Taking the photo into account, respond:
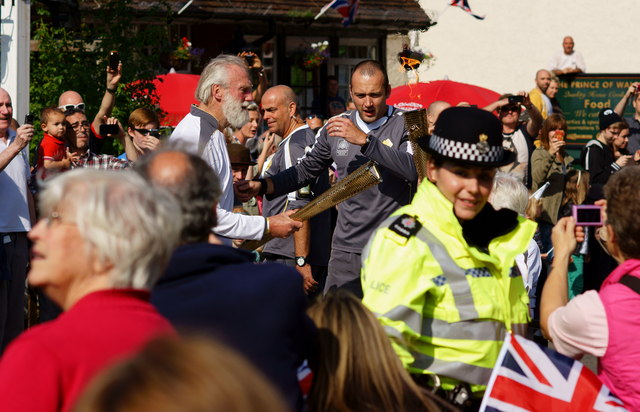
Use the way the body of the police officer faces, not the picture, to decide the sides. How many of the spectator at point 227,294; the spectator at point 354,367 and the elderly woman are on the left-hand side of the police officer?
0

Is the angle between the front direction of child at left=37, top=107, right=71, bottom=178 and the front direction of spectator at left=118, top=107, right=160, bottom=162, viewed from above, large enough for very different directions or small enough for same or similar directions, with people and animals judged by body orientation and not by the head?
same or similar directions

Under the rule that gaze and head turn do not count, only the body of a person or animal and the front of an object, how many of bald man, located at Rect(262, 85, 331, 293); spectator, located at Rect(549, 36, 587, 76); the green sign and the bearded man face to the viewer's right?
1

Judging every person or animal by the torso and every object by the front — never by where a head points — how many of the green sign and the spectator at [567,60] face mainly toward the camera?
2

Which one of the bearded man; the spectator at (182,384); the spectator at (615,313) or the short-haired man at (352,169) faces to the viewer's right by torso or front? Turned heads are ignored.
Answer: the bearded man

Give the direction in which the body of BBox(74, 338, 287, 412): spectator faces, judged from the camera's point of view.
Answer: away from the camera

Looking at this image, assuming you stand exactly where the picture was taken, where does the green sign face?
facing the viewer

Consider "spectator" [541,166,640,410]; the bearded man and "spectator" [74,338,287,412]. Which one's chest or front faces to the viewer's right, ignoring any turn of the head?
the bearded man

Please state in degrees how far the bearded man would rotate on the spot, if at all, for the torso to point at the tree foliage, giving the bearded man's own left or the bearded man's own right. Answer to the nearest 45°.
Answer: approximately 90° to the bearded man's own left

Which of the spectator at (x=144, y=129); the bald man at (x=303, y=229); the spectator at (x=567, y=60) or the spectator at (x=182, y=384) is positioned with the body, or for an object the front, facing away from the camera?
the spectator at (x=182, y=384)

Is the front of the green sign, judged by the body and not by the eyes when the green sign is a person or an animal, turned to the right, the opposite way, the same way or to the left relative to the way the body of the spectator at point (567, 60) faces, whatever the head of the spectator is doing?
the same way

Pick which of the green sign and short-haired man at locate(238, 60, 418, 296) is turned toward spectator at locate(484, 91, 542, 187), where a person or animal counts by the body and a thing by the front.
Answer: the green sign

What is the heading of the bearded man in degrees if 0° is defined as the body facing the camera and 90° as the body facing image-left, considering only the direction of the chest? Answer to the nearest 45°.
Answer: approximately 270°

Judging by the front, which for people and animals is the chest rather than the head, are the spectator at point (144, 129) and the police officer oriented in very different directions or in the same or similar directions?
same or similar directions

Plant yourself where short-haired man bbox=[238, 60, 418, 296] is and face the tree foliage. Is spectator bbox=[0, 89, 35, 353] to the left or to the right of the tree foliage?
left

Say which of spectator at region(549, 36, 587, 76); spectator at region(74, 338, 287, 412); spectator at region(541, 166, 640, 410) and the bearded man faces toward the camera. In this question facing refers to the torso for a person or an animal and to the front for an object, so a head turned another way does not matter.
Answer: spectator at region(549, 36, 587, 76)

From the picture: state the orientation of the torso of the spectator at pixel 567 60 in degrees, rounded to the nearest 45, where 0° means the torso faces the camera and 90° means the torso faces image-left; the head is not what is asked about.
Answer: approximately 0°

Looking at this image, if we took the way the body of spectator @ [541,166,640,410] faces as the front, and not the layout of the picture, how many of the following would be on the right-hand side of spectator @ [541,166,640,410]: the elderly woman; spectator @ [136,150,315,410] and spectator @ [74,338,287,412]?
0

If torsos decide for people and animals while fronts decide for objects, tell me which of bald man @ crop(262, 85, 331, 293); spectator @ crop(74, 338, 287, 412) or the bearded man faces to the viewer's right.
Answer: the bearded man

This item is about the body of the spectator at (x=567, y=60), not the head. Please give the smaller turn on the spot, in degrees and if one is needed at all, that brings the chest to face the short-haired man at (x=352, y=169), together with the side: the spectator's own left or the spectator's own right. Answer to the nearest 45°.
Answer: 0° — they already face them

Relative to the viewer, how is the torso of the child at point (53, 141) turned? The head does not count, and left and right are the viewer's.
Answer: facing the viewer and to the right of the viewer

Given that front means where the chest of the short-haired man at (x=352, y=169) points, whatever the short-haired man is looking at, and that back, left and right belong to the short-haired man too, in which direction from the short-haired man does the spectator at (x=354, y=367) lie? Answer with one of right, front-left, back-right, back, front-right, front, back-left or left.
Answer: front-left

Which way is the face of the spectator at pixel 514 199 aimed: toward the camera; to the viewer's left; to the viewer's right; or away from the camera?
away from the camera
